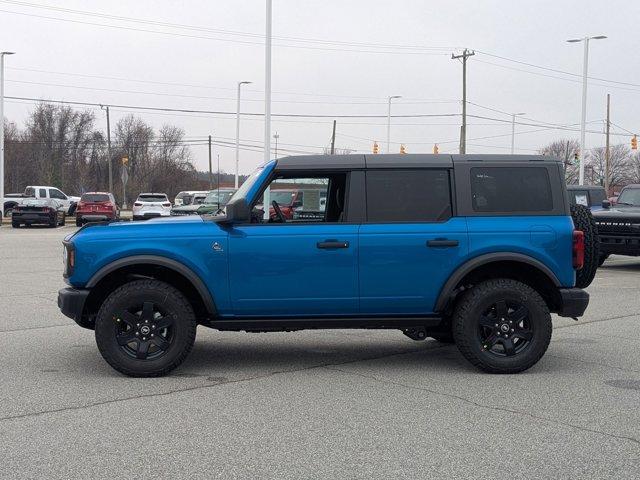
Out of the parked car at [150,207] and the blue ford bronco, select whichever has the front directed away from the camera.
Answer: the parked car

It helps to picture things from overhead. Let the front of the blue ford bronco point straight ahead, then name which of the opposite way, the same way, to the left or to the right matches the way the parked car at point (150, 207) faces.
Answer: to the right

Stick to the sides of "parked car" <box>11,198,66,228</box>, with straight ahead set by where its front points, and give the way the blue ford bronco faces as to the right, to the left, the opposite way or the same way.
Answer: to the left

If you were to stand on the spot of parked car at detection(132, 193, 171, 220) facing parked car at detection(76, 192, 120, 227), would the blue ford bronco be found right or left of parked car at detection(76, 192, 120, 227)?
left

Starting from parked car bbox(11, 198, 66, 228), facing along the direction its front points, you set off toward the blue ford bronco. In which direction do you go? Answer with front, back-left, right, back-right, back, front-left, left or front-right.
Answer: back

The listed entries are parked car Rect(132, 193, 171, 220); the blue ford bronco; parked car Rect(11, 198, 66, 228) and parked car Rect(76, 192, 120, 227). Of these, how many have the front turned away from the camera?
3

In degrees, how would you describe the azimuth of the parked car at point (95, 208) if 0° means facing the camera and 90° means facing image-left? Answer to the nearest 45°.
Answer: approximately 180°

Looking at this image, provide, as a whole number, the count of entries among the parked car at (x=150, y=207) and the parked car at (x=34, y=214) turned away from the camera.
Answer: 2

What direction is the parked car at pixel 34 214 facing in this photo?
away from the camera

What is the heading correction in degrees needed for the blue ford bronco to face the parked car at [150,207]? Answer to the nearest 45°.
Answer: approximately 90° to its right

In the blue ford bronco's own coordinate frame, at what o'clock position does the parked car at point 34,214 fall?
The parked car is roughly at 2 o'clock from the blue ford bronco.

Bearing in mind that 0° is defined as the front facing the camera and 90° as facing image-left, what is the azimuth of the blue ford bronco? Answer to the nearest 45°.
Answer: approximately 90°

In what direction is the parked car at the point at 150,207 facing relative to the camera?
away from the camera

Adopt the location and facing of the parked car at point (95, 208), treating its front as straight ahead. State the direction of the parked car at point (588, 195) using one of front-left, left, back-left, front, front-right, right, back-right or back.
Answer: back-right
